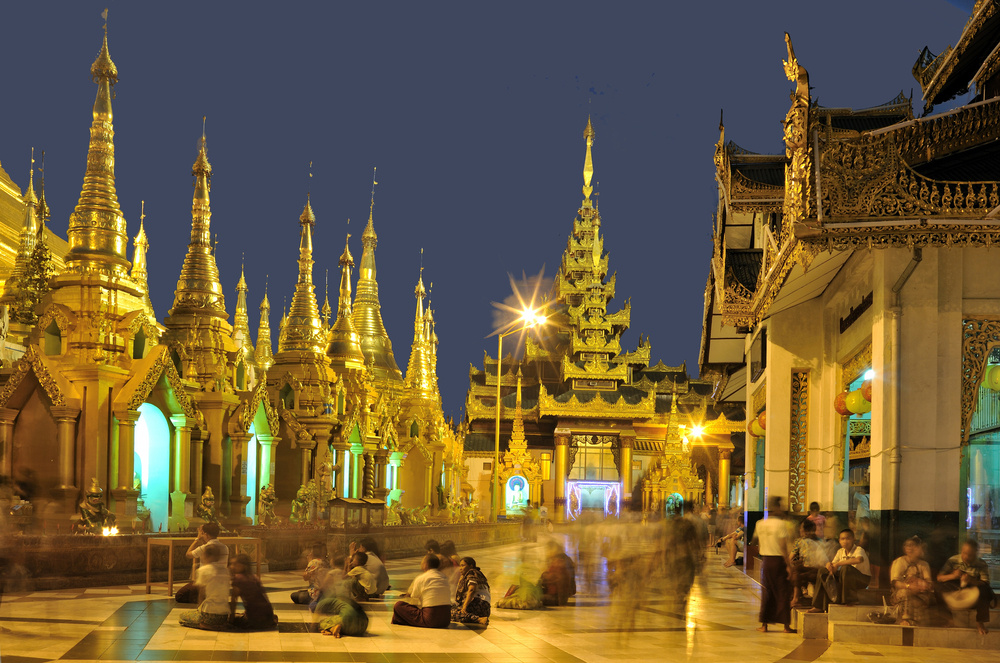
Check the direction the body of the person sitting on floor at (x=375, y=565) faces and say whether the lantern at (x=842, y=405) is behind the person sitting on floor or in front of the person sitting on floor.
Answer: behind

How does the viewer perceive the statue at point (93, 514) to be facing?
facing the viewer and to the right of the viewer

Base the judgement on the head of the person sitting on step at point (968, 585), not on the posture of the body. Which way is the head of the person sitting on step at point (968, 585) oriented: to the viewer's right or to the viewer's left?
to the viewer's left

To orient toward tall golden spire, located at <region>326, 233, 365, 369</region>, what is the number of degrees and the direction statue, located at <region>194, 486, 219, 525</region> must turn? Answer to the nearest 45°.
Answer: approximately 135° to its left

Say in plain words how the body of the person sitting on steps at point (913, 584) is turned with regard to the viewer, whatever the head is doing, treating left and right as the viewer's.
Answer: facing the viewer

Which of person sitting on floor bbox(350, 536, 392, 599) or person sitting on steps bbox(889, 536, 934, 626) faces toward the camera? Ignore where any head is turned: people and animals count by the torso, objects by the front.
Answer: person sitting on steps bbox(889, 536, 934, 626)

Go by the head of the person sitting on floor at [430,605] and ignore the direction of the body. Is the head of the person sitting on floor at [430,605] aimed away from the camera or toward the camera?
away from the camera

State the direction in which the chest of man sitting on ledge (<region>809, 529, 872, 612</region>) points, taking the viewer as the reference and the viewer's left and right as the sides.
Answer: facing the viewer and to the left of the viewer

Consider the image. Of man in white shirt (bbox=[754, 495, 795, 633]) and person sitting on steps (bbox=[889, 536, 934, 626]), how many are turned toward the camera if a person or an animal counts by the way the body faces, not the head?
1

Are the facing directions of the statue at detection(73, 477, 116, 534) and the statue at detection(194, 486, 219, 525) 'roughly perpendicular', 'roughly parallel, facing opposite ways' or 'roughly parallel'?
roughly parallel

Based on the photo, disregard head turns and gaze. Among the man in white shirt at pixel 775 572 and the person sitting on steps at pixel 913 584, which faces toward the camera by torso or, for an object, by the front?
the person sitting on steps

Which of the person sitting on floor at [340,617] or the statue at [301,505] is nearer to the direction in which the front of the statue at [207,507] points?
the person sitting on floor
